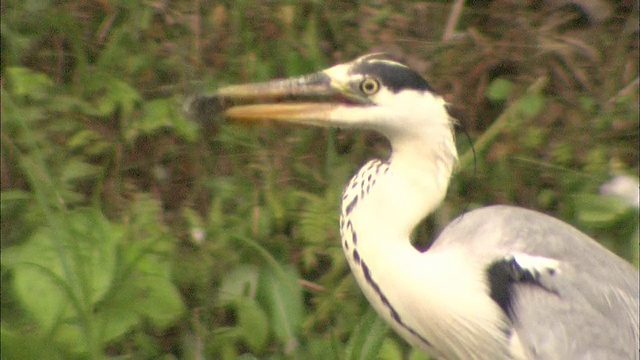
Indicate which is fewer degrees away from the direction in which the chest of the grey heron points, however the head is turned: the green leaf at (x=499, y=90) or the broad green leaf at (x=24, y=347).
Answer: the broad green leaf

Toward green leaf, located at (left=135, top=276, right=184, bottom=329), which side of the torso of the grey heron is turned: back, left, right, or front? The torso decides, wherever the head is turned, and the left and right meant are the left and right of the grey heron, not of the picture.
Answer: front

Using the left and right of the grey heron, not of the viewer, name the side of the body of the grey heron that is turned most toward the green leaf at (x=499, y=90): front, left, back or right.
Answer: right

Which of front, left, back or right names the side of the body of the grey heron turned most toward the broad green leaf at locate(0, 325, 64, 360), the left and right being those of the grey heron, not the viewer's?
front

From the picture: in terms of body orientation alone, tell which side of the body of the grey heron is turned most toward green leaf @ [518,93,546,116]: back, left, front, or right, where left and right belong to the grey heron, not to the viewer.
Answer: right

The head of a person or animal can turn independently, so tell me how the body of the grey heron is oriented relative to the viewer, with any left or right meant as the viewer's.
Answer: facing to the left of the viewer

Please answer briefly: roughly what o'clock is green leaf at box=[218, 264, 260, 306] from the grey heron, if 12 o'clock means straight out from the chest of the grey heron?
The green leaf is roughly at 1 o'clock from the grey heron.

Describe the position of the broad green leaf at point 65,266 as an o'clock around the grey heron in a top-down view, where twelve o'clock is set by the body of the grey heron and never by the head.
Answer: The broad green leaf is roughly at 12 o'clock from the grey heron.

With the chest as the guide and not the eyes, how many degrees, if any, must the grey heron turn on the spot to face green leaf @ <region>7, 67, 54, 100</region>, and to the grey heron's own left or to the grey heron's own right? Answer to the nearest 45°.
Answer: approximately 45° to the grey heron's own right
